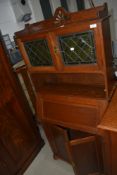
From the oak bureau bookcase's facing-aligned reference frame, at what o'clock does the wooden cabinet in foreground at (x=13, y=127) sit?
The wooden cabinet in foreground is roughly at 2 o'clock from the oak bureau bookcase.

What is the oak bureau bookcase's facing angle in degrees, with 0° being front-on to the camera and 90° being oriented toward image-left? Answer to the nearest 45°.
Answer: approximately 45°
